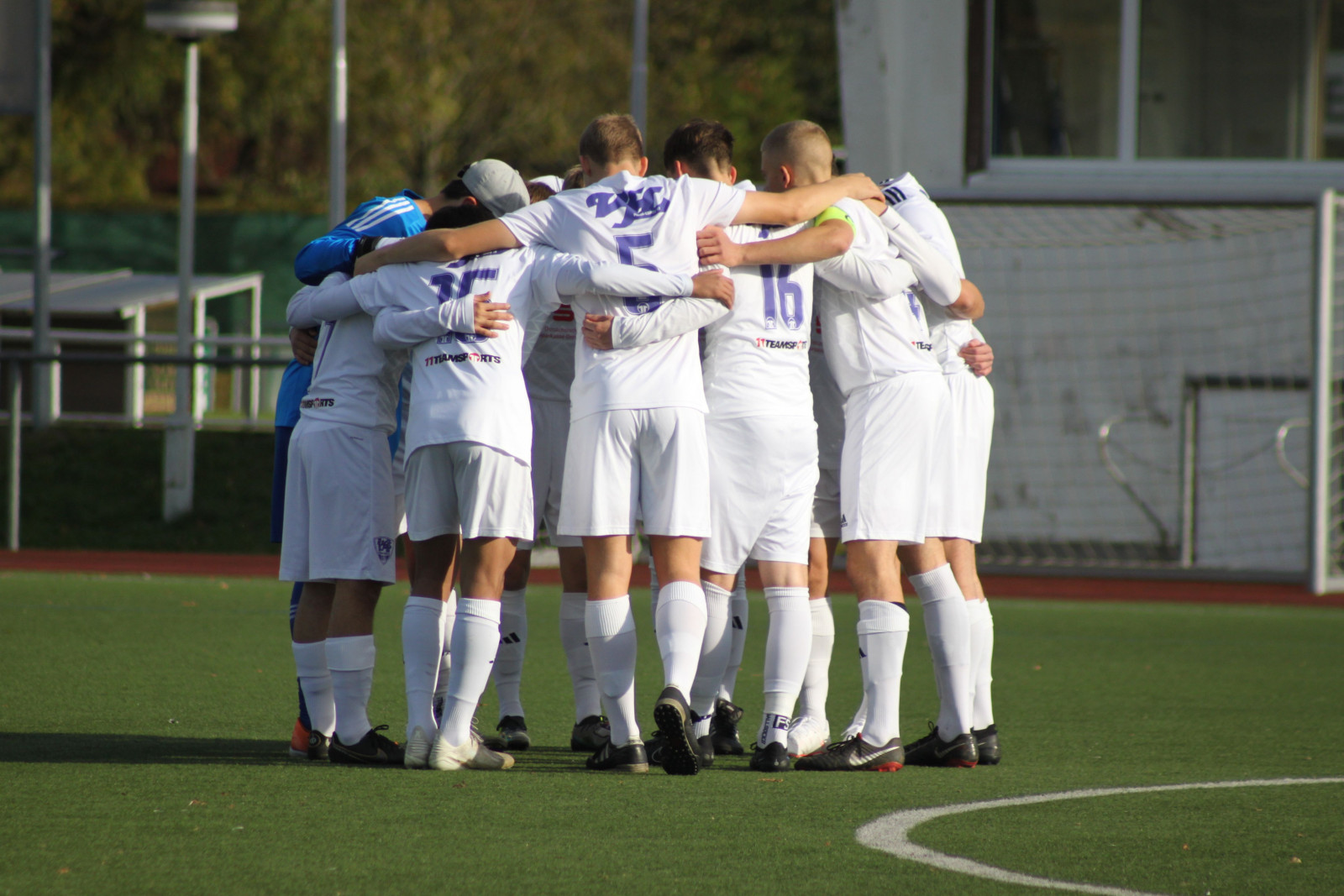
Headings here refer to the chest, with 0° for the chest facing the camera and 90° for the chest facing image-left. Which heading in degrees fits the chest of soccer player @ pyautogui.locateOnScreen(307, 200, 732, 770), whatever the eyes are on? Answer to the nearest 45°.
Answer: approximately 180°

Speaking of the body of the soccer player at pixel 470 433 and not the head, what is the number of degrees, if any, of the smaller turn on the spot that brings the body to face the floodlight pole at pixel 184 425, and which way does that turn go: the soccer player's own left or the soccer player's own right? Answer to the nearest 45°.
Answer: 0° — they already face it

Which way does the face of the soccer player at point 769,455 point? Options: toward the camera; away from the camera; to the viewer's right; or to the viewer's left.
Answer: away from the camera

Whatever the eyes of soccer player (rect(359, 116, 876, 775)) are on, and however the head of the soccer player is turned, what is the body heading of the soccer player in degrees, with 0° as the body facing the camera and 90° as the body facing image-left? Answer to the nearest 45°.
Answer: approximately 180°

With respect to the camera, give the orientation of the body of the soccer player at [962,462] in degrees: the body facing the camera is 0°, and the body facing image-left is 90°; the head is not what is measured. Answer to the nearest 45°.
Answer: approximately 90°

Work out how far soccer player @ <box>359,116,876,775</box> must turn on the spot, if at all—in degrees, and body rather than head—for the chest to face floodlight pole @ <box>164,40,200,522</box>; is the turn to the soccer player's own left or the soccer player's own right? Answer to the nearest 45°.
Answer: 0° — they already face it

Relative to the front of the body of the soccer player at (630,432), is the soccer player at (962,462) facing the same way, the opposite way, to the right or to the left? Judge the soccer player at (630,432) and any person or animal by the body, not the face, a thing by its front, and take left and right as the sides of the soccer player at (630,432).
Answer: to the left

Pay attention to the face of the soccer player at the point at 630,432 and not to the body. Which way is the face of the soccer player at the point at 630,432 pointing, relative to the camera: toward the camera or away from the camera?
away from the camera

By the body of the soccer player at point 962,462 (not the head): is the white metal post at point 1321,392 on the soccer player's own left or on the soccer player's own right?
on the soccer player's own right

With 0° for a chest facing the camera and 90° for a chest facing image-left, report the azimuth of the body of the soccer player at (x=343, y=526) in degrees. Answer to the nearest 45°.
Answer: approximately 225°

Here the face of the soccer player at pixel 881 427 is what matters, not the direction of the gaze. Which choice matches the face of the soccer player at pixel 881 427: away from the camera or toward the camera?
away from the camera

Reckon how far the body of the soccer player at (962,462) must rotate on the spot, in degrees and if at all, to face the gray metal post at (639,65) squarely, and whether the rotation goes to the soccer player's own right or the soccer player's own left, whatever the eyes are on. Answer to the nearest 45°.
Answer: approximately 90° to the soccer player's own right

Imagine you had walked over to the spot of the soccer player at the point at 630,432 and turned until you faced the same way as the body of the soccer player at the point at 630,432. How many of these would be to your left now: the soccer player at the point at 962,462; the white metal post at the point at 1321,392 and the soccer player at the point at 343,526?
1

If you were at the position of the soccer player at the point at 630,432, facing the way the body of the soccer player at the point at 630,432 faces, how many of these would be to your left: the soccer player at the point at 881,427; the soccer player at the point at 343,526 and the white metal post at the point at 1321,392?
1

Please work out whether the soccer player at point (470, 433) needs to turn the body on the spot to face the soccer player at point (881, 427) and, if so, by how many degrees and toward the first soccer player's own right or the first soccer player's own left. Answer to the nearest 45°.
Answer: approximately 90° to the first soccer player's own right
